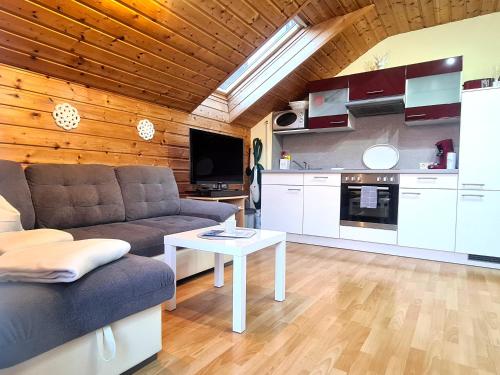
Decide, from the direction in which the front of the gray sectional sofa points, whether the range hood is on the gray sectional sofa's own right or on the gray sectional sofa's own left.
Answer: on the gray sectional sofa's own left

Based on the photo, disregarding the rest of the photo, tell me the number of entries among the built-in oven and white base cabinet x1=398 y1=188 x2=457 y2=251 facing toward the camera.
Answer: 2

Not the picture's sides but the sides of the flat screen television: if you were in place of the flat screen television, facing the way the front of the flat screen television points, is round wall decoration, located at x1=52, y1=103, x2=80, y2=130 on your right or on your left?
on your right

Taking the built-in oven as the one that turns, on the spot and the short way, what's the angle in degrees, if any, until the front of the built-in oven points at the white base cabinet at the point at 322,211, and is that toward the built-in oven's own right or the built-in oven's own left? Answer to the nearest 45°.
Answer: approximately 90° to the built-in oven's own right

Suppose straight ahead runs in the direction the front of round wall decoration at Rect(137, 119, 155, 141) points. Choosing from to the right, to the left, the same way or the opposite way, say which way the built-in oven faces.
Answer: to the right
